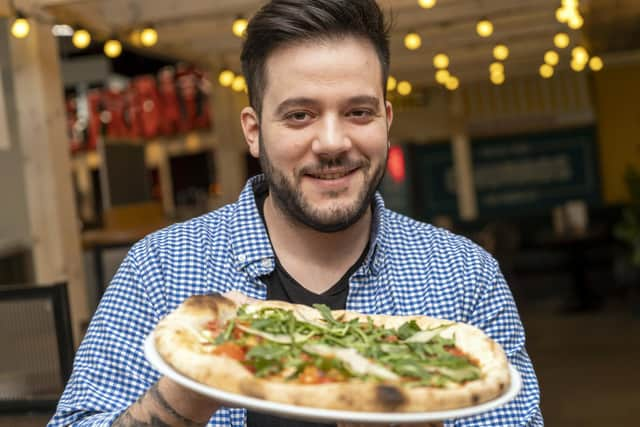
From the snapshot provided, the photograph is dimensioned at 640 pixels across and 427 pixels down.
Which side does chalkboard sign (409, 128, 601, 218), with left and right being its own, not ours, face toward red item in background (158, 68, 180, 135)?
right

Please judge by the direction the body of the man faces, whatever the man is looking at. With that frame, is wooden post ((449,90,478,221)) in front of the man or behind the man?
behind

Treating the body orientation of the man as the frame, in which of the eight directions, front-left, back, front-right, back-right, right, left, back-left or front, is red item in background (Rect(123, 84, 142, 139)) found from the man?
back

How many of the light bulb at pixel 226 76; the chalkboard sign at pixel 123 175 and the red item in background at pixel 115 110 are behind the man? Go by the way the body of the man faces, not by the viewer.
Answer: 3

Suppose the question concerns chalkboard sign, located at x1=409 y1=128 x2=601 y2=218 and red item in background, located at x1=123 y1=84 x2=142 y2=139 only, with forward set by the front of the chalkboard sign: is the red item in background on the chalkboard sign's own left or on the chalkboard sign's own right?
on the chalkboard sign's own right

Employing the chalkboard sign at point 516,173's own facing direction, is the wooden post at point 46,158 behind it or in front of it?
in front

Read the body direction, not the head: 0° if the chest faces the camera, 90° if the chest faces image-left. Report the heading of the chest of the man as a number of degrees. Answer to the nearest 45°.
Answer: approximately 0°

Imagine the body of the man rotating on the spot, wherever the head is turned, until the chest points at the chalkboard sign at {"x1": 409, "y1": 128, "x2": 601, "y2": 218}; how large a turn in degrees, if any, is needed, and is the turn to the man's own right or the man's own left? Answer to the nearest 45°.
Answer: approximately 180°

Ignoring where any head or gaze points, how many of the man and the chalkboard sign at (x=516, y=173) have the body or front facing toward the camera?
2

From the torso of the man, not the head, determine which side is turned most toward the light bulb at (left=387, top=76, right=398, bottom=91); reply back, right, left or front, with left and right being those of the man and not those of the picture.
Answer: back

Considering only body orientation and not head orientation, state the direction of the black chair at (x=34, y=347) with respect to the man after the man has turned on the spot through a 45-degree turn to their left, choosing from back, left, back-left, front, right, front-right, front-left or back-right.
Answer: back

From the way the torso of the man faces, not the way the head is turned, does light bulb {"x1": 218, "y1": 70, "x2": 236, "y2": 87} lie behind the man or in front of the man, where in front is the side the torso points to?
behind
